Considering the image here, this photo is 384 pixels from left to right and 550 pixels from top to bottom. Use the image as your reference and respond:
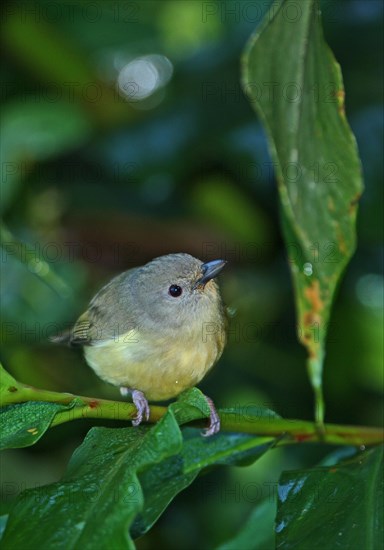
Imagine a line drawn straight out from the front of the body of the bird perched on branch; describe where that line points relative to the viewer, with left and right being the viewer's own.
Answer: facing the viewer and to the right of the viewer

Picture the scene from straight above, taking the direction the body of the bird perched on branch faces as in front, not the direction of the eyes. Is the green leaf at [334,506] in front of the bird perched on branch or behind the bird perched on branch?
in front

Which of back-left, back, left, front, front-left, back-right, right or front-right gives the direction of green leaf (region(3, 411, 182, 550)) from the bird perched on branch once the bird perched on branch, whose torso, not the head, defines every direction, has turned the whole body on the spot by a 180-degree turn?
back-left

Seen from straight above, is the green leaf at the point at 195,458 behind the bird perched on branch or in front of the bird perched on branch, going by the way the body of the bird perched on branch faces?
in front

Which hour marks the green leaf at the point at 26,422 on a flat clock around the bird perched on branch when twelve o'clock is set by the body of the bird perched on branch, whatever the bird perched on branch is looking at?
The green leaf is roughly at 4 o'clock from the bird perched on branch.

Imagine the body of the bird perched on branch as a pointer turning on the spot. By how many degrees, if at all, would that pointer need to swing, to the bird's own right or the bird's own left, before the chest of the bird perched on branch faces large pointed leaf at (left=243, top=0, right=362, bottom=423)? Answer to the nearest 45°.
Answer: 0° — it already faces it
